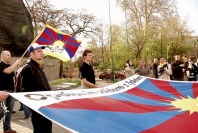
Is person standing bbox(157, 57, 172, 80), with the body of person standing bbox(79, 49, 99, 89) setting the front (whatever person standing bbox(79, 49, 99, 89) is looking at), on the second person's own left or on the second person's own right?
on the second person's own left

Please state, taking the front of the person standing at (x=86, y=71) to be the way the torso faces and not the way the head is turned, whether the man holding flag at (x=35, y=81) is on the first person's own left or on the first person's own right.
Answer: on the first person's own right

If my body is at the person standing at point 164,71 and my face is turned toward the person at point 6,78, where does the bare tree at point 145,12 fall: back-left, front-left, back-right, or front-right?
back-right

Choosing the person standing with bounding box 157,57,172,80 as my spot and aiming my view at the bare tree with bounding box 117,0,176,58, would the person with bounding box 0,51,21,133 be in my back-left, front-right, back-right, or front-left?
back-left

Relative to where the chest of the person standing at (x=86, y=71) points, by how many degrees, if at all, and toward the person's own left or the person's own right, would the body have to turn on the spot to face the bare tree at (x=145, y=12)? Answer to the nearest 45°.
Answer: approximately 90° to the person's own left
